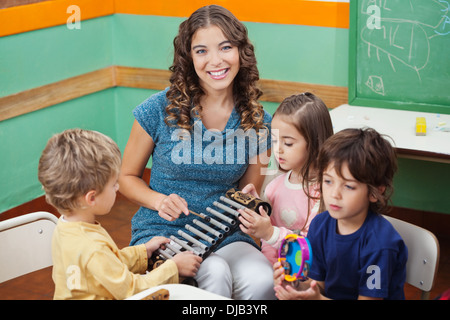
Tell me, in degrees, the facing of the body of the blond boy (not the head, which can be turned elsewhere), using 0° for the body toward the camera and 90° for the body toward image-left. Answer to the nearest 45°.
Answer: approximately 225°

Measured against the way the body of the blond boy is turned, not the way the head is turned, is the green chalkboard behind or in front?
in front

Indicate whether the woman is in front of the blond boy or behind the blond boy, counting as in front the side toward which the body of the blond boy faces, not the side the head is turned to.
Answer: in front

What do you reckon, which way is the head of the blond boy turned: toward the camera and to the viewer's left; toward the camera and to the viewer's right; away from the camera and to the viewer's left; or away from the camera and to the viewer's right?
away from the camera and to the viewer's right

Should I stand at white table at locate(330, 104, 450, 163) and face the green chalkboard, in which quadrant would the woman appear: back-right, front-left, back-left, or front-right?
back-left
